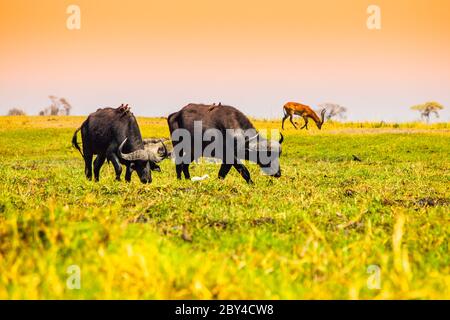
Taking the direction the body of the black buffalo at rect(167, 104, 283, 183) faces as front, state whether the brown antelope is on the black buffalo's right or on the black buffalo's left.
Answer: on the black buffalo's left

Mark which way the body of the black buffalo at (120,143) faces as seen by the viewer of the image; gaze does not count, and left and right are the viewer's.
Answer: facing the viewer and to the right of the viewer

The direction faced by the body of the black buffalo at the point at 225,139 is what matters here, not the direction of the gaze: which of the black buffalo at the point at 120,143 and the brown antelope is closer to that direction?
the brown antelope

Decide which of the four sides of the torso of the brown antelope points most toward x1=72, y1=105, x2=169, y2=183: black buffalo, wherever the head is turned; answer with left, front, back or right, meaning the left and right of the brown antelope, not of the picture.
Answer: right

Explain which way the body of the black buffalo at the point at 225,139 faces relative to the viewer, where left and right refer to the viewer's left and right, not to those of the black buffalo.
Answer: facing to the right of the viewer

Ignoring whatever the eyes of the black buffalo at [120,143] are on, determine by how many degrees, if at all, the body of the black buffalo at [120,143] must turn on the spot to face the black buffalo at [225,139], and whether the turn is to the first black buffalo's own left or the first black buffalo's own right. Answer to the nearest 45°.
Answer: approximately 45° to the first black buffalo's own left

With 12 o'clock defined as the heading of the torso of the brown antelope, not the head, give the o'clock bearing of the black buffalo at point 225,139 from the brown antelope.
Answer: The black buffalo is roughly at 3 o'clock from the brown antelope.

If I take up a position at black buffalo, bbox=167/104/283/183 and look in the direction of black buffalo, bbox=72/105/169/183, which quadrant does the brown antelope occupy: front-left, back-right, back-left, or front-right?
back-right

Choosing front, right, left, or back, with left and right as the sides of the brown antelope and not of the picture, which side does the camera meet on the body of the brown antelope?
right

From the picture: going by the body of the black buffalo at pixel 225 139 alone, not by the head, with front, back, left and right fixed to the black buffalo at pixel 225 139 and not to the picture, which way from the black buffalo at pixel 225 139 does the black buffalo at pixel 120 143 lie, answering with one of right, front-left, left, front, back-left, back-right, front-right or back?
back

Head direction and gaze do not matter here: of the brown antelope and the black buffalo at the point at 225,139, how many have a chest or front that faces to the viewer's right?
2
